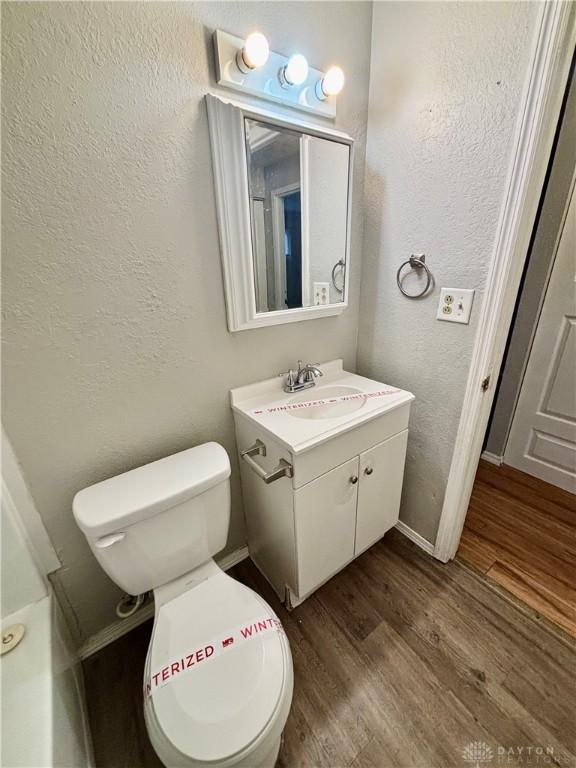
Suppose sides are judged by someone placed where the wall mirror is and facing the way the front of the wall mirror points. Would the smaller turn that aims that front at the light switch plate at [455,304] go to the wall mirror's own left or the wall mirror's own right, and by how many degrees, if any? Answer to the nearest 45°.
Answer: approximately 45° to the wall mirror's own left

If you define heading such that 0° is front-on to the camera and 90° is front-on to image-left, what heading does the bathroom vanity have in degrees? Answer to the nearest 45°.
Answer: approximately 315°

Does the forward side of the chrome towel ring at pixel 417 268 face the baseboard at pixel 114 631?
yes

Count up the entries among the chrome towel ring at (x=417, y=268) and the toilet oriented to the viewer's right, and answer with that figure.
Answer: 0

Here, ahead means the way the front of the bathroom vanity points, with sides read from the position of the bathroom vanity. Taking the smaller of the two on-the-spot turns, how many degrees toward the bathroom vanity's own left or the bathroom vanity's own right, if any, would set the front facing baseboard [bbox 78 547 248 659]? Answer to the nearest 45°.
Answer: approximately 135° to the bathroom vanity's own right

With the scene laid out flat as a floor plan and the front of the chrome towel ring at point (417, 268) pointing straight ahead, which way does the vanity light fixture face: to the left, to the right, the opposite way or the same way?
to the left

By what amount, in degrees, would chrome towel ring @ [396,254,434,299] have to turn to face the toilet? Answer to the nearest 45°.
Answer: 0° — it already faces it

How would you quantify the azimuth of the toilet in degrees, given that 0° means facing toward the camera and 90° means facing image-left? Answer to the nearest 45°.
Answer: approximately 0°

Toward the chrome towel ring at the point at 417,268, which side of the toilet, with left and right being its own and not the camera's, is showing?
left

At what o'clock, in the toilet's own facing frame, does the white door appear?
The white door is roughly at 9 o'clock from the toilet.
